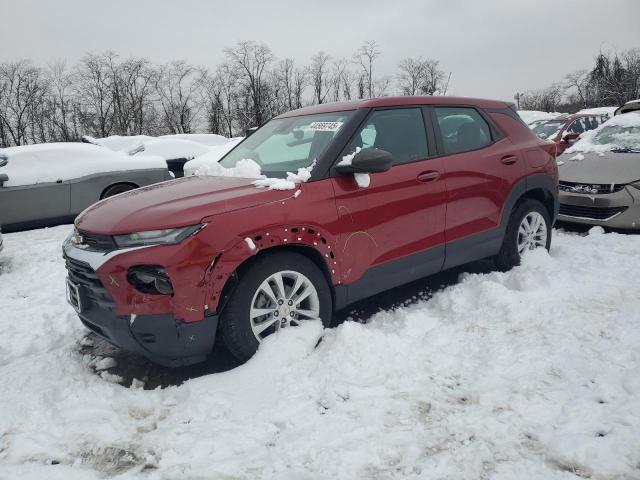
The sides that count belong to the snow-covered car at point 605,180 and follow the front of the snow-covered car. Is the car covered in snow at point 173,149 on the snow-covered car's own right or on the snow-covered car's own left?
on the snow-covered car's own right

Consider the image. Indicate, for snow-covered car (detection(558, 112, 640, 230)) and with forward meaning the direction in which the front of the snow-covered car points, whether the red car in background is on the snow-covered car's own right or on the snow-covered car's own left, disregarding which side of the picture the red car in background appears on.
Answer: on the snow-covered car's own right

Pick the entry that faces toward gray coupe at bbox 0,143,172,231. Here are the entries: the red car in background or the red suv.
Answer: the red car in background

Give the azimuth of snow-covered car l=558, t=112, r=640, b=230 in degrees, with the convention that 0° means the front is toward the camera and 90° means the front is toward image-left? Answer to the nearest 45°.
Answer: approximately 45°

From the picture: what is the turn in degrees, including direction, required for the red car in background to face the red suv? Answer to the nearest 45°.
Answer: approximately 45° to its left

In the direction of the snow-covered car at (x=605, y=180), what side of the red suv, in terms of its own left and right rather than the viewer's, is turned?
back

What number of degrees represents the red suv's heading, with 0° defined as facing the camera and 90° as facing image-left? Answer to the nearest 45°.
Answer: approximately 45°

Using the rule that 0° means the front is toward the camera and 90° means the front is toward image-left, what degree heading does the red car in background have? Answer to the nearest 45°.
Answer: approximately 45°

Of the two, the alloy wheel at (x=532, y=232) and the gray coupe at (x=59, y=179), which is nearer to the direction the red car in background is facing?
the gray coupe

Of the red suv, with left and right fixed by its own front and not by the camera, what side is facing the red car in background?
back

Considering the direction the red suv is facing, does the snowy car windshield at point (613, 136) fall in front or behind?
behind
